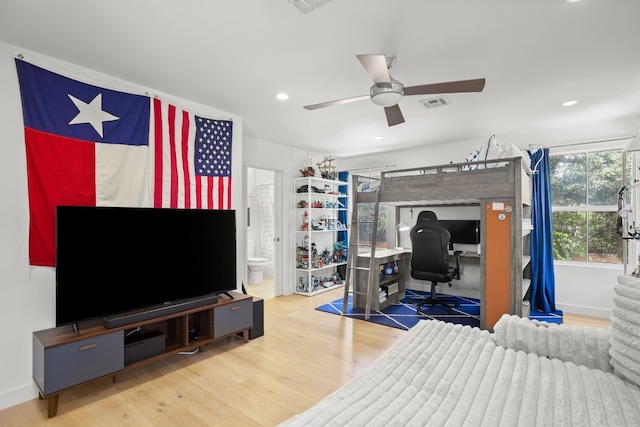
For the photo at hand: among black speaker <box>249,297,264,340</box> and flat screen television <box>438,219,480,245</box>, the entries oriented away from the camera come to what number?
0

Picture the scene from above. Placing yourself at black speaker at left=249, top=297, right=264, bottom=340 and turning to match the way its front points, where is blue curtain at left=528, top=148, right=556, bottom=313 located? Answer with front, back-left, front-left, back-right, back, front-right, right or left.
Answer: front-left

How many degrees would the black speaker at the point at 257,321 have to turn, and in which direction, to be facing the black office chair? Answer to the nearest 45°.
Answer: approximately 45° to its left

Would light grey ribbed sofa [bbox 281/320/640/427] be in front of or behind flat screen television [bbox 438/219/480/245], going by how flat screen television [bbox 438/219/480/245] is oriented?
in front

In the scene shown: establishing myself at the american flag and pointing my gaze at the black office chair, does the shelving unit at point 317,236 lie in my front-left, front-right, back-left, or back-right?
front-left

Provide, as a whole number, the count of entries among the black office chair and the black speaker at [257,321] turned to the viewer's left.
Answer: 0

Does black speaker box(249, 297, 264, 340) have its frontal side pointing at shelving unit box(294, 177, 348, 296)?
no

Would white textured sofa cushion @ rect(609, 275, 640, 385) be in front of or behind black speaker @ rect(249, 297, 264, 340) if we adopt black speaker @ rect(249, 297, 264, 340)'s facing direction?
in front

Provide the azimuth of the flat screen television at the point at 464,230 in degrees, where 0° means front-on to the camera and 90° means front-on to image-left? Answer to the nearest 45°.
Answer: approximately 45°

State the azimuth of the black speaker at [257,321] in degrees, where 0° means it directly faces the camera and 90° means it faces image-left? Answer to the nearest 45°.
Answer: approximately 315°

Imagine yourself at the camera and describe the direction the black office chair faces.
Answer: facing away from the viewer and to the right of the viewer

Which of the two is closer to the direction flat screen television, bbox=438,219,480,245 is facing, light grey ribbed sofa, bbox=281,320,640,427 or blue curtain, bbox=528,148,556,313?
the light grey ribbed sofa
